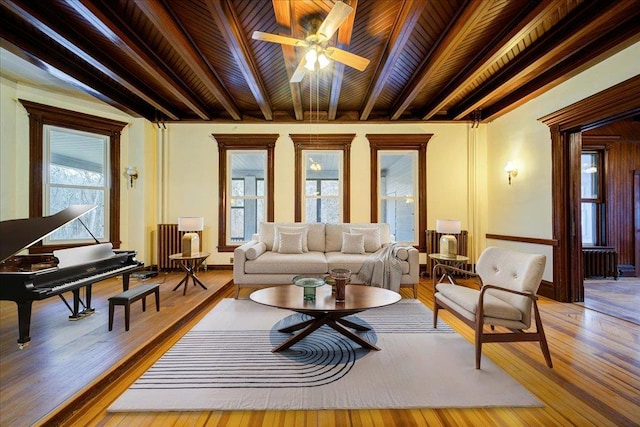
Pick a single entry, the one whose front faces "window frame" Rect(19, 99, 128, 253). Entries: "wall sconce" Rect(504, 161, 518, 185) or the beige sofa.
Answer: the wall sconce

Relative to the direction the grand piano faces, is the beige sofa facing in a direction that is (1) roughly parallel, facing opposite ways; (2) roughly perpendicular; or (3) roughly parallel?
roughly perpendicular

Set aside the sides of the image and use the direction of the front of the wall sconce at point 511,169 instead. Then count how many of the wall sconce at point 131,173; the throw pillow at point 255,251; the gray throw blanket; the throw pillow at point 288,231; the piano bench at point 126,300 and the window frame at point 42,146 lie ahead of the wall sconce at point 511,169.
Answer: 6

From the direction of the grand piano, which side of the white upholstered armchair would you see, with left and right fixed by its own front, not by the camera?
front

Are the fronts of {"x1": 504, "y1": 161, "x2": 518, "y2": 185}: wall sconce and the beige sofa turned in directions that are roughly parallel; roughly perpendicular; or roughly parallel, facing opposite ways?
roughly perpendicular

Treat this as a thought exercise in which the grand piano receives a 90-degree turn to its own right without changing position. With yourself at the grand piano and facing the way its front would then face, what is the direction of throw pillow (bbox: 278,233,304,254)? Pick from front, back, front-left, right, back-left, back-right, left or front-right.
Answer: back-left

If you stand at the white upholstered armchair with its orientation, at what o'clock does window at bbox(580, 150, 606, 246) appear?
The window is roughly at 5 o'clock from the white upholstered armchair.

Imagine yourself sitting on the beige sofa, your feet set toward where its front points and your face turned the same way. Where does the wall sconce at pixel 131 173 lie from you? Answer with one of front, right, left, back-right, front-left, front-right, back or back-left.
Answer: right

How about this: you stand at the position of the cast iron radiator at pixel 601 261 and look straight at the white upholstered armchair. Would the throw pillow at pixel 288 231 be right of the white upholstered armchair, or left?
right

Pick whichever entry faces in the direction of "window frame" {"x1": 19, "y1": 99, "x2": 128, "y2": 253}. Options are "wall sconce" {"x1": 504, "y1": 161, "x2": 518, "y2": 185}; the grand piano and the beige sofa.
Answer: the wall sconce

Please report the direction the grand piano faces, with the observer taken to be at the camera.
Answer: facing the viewer and to the right of the viewer

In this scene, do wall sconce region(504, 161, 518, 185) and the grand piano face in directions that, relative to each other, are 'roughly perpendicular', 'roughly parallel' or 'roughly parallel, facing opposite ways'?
roughly parallel, facing opposite ways

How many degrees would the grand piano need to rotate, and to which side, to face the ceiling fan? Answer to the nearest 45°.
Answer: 0° — it already faces it

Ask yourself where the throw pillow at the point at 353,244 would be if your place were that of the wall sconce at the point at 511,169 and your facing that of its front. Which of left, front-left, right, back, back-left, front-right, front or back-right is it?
front

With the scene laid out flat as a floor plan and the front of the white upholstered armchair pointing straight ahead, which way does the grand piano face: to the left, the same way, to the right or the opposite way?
the opposite way

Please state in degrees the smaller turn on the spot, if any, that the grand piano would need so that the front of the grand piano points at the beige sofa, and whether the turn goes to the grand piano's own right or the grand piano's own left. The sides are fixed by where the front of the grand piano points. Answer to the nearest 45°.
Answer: approximately 45° to the grand piano's own left

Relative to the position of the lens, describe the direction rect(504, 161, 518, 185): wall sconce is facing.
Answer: facing the viewer and to the left of the viewer

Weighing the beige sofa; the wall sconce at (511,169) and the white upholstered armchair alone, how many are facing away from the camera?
0

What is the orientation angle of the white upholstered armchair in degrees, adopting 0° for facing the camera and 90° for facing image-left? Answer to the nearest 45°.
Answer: approximately 45°

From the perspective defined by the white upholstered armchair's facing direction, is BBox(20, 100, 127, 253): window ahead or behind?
ahead

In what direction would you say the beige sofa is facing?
toward the camera

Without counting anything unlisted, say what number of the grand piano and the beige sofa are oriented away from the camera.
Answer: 0

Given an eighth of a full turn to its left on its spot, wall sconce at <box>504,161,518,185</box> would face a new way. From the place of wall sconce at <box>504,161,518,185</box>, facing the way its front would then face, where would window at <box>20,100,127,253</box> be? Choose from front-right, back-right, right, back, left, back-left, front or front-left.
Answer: front-right

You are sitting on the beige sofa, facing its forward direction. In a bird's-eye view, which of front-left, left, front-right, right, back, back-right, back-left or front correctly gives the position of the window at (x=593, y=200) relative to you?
left
